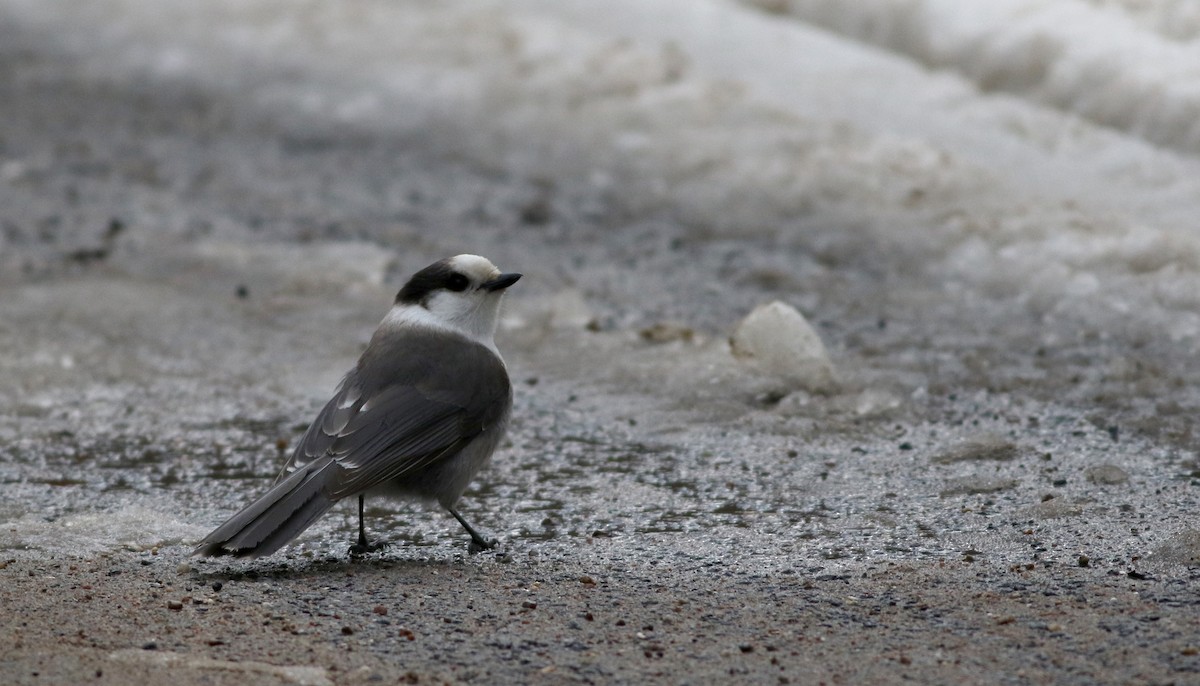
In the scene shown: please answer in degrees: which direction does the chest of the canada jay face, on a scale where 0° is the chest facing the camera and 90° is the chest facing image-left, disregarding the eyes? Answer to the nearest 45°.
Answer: approximately 270°

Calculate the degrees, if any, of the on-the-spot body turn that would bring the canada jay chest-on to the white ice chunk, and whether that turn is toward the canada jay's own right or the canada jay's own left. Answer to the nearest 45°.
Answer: approximately 45° to the canada jay's own left
